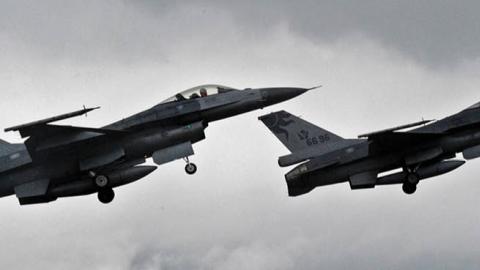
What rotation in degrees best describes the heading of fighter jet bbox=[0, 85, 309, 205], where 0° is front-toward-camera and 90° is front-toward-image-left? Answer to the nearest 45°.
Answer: approximately 270°

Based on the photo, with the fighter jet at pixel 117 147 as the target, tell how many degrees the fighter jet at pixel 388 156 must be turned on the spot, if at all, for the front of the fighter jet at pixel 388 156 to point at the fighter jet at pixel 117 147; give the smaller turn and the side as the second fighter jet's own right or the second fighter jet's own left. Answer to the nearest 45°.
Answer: approximately 135° to the second fighter jet's own right

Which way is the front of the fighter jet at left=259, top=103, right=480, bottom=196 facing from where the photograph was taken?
facing to the right of the viewer

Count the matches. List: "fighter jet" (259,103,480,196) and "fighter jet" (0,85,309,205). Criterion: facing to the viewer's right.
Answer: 2

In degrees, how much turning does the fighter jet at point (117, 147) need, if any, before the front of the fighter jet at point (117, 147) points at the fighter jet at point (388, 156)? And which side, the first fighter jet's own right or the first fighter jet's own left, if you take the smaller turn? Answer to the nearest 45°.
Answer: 0° — it already faces it
